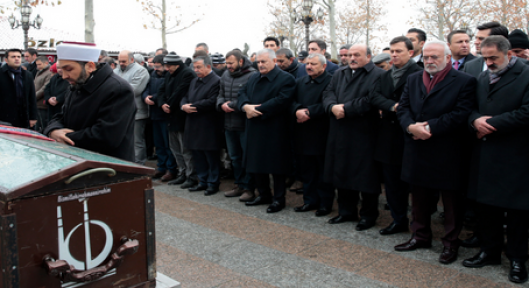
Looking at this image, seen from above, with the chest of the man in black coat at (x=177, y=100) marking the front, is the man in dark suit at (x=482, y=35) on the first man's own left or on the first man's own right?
on the first man's own left

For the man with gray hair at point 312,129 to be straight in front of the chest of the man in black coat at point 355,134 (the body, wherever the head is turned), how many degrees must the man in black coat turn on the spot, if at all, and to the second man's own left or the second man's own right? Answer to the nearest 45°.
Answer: approximately 90° to the second man's own right

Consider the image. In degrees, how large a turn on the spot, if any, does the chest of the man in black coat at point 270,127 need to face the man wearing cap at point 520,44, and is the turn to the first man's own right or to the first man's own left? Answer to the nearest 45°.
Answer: approximately 135° to the first man's own left

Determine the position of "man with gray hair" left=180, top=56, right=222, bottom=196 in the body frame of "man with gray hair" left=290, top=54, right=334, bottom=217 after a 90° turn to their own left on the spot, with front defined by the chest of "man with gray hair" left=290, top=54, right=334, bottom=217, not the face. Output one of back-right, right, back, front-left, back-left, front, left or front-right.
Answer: back

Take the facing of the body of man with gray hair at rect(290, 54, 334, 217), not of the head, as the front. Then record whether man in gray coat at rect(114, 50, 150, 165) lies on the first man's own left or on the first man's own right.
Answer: on the first man's own right

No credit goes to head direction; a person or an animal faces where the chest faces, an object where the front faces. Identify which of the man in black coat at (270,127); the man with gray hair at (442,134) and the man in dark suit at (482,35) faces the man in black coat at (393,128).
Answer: the man in dark suit

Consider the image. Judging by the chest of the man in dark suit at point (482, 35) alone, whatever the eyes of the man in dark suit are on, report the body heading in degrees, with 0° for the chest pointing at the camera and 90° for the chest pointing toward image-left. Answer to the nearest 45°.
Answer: approximately 45°

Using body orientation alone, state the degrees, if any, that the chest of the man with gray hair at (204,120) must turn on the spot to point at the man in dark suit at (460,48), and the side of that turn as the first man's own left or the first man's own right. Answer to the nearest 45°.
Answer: approximately 90° to the first man's own left
